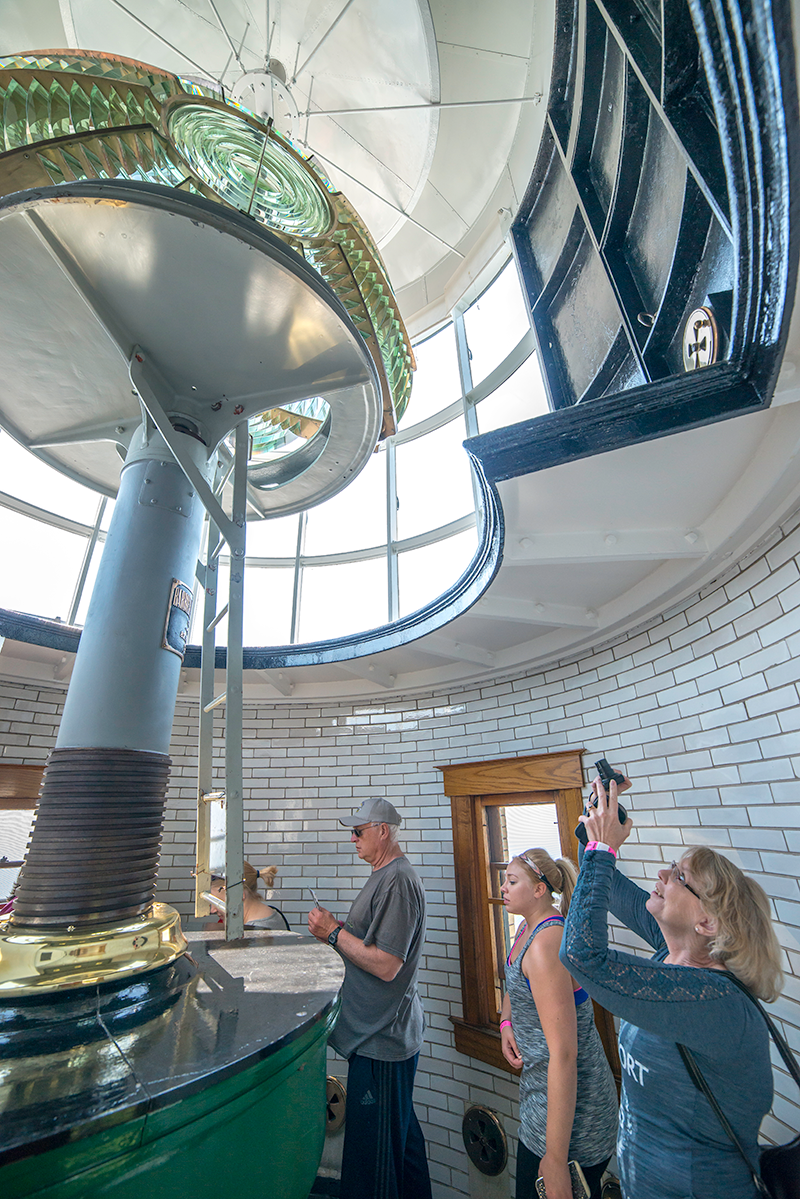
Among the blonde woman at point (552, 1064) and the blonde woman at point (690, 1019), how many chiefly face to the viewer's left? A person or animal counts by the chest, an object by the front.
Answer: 2

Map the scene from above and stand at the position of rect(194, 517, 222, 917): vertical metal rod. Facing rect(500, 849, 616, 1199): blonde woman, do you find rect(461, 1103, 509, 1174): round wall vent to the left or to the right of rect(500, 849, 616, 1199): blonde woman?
left

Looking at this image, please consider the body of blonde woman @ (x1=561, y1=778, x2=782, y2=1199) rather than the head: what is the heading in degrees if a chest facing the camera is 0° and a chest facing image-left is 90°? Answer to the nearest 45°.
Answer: approximately 90°

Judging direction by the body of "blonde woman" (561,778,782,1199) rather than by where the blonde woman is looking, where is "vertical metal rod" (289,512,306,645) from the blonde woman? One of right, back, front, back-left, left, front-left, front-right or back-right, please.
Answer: front-right

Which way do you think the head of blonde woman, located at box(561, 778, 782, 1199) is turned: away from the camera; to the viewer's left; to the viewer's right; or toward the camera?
to the viewer's left

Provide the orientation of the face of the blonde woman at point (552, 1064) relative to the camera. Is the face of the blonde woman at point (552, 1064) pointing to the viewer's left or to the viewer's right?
to the viewer's left

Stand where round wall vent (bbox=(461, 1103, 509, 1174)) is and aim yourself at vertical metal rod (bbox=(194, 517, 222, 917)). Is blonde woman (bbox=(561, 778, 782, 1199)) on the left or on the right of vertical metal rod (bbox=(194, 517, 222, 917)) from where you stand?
left

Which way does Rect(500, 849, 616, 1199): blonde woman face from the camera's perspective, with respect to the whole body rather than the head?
to the viewer's left

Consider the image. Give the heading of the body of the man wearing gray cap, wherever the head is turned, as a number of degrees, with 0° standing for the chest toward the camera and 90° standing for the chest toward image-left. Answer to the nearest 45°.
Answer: approximately 90°
